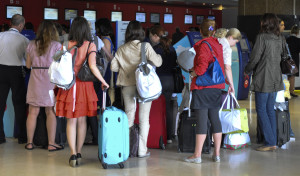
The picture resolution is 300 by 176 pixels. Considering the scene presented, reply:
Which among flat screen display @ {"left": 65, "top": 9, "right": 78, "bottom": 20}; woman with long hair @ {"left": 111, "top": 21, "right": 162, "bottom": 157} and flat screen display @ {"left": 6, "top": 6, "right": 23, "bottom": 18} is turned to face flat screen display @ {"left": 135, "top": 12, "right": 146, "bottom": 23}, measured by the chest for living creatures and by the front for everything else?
the woman with long hair

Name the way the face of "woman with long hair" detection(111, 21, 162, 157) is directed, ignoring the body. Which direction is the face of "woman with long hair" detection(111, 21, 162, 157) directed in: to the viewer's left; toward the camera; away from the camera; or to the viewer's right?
away from the camera

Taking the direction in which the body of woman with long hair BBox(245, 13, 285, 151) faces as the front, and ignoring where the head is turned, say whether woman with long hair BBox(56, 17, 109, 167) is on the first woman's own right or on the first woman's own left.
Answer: on the first woman's own left

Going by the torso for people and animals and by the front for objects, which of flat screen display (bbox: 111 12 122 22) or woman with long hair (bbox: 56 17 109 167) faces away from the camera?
the woman with long hair

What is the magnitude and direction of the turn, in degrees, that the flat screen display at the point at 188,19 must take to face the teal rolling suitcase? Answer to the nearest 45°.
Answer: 0° — it already faces it

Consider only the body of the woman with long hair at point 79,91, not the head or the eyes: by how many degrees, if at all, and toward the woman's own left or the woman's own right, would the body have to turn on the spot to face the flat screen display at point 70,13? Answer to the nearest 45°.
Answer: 0° — they already face it

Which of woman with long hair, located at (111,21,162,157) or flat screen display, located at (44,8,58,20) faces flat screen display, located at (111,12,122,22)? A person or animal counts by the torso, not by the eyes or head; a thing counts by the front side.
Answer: the woman with long hair

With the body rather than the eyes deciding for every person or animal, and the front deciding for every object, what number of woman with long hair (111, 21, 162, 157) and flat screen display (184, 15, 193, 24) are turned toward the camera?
1

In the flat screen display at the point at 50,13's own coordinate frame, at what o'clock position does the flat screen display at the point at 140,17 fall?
the flat screen display at the point at 140,17 is roughly at 8 o'clock from the flat screen display at the point at 50,13.

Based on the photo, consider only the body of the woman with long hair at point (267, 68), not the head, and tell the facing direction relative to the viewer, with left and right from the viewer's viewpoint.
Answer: facing away from the viewer and to the left of the viewer

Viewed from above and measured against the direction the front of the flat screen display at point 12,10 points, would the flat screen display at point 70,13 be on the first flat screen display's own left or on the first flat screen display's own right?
on the first flat screen display's own left
